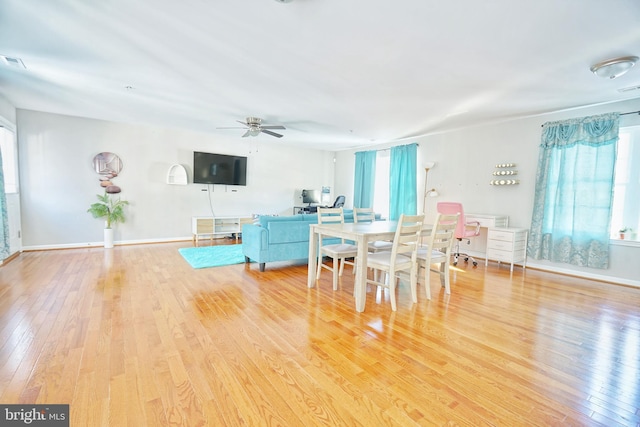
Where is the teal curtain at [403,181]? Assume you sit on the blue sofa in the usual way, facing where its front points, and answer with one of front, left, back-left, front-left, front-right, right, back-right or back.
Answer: right

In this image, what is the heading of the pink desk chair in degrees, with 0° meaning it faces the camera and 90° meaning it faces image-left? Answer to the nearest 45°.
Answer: approximately 225°

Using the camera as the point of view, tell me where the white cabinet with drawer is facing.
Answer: facing the viewer and to the left of the viewer

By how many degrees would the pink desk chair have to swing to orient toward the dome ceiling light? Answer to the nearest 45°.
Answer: approximately 90° to its right

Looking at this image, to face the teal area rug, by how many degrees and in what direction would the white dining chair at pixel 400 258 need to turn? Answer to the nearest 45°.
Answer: approximately 45° to its left

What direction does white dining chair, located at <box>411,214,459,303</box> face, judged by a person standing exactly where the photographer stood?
facing away from the viewer and to the left of the viewer

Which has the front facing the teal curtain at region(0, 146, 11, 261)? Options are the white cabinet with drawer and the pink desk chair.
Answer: the white cabinet with drawer

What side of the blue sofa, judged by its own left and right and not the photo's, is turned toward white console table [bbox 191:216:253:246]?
front

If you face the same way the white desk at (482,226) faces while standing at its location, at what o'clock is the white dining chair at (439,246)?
The white dining chair is roughly at 11 o'clock from the white desk.

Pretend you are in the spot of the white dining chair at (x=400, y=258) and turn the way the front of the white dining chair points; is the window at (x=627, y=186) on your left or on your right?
on your right

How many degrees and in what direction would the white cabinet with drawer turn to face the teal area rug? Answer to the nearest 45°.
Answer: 0° — it already faces it

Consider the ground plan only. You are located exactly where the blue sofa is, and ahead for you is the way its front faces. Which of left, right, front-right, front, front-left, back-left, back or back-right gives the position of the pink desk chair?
back-right

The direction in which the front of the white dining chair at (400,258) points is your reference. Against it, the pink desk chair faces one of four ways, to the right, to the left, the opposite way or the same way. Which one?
to the right

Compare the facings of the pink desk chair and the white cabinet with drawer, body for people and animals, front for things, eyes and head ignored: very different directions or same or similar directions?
very different directions
